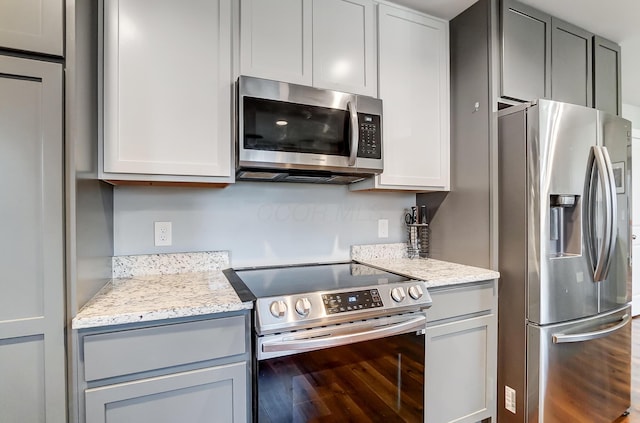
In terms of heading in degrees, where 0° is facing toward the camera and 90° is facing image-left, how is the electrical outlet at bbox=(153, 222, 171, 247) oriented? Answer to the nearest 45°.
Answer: approximately 0°

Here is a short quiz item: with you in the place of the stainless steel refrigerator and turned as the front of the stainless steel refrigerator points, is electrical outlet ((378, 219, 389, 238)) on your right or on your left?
on your right

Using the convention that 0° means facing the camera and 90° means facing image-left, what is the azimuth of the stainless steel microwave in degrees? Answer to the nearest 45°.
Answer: approximately 315°

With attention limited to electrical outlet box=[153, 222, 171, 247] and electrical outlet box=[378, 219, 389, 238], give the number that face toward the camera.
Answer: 2

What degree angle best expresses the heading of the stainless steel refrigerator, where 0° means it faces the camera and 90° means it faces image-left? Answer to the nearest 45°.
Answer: approximately 315°

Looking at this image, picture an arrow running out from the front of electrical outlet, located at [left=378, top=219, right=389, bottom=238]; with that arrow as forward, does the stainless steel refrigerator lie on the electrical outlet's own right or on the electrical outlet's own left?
on the electrical outlet's own left

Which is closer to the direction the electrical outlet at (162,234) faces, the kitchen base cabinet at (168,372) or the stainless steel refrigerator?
the kitchen base cabinet

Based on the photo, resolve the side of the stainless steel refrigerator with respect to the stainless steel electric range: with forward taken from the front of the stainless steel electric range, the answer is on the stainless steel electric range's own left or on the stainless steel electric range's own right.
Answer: on the stainless steel electric range's own left

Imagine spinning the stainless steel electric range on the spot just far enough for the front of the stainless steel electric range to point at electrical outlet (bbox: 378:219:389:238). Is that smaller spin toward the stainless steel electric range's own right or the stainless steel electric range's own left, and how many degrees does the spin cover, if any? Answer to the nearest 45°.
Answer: approximately 135° to the stainless steel electric range's own left

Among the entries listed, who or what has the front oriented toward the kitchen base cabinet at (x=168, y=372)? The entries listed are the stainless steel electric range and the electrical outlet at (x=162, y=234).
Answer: the electrical outlet

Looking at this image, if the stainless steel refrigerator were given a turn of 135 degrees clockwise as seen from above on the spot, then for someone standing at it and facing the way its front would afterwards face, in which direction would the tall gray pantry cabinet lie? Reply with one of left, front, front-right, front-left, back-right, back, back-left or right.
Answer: front-left
